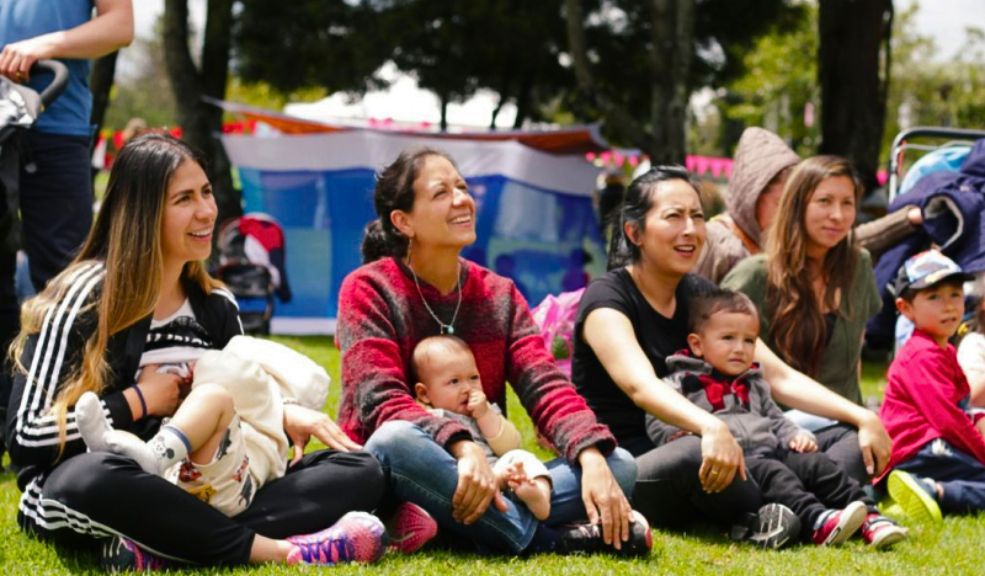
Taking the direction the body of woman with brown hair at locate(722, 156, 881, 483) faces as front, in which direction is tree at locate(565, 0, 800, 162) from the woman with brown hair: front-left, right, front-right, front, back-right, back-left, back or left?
back-left

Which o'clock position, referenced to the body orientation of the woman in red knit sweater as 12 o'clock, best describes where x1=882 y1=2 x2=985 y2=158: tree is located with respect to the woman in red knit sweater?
The tree is roughly at 8 o'clock from the woman in red knit sweater.

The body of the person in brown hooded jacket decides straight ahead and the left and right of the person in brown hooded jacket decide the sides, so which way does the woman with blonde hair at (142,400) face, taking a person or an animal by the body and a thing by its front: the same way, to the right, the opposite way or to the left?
the same way

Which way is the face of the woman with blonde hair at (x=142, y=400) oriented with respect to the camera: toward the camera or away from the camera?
toward the camera

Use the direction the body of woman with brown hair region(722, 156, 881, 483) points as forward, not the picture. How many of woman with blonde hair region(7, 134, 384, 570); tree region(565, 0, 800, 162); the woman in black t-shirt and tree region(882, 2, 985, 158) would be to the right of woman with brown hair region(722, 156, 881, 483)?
2

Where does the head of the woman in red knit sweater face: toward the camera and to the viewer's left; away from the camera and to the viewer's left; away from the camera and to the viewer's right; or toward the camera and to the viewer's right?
toward the camera and to the viewer's right

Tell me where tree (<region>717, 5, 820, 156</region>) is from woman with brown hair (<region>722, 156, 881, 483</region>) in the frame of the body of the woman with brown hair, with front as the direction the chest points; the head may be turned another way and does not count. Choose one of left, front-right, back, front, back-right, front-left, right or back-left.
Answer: back-left

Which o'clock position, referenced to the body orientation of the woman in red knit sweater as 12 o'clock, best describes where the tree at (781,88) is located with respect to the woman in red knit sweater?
The tree is roughly at 8 o'clock from the woman in red knit sweater.

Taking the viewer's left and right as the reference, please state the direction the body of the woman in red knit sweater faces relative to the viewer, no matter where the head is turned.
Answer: facing the viewer and to the right of the viewer

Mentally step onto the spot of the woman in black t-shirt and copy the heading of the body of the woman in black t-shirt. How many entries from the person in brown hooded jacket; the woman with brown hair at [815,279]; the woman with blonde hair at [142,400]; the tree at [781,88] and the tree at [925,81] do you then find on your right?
1

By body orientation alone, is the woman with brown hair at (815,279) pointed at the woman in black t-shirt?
no

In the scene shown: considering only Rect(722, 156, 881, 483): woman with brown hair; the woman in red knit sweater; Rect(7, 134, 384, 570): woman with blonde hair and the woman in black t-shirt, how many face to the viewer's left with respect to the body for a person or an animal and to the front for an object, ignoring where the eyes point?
0

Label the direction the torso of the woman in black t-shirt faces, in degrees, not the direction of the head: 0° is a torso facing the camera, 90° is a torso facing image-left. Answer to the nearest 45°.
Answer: approximately 315°

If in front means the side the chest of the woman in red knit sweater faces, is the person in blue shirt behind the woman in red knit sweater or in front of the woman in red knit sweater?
behind

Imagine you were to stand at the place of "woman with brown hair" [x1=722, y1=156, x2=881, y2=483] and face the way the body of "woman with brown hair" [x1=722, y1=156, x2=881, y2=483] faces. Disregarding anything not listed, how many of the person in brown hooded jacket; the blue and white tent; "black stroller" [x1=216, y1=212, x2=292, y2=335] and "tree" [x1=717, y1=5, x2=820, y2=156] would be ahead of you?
0
